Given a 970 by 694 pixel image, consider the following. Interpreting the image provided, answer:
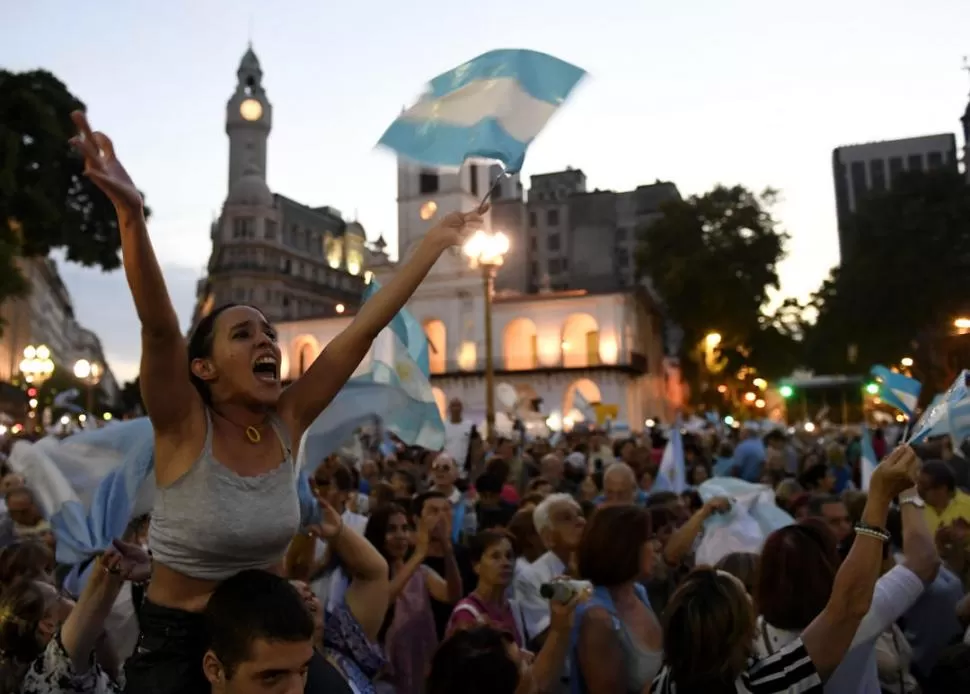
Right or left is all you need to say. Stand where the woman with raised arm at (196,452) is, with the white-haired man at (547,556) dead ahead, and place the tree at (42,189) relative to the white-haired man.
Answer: left

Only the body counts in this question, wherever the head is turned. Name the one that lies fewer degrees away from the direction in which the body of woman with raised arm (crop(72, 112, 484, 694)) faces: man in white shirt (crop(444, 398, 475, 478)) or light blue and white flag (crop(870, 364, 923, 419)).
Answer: the light blue and white flag

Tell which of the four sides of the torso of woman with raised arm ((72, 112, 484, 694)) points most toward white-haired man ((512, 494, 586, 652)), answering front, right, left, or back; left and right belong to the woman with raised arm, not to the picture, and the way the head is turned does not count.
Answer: left

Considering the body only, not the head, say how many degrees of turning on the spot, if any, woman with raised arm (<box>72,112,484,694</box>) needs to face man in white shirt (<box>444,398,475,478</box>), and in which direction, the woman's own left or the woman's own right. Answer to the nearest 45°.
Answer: approximately 135° to the woman's own left

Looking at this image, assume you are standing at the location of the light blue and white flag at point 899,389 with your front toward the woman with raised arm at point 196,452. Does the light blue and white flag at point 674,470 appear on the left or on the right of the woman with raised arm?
right

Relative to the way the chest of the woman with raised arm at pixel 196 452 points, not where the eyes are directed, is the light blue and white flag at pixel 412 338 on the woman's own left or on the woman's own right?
on the woman's own left

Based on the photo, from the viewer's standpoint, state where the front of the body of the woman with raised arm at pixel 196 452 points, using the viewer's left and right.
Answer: facing the viewer and to the right of the viewer

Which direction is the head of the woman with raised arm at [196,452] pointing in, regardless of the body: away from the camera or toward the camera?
toward the camera

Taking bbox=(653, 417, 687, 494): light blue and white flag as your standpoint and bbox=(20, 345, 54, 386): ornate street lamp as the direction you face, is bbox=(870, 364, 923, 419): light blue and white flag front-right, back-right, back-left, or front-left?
back-right

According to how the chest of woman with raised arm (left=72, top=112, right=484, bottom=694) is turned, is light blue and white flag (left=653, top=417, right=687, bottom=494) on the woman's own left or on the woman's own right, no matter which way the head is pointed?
on the woman's own left

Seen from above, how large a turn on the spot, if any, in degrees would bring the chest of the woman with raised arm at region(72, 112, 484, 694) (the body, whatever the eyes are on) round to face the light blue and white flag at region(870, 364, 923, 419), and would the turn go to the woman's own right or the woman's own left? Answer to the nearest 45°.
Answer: approximately 90° to the woman's own left

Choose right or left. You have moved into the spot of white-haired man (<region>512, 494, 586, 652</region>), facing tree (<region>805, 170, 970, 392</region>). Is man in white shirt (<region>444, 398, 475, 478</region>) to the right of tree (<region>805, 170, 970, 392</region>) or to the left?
left
